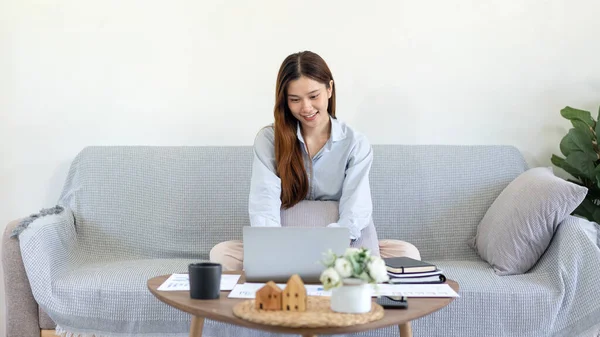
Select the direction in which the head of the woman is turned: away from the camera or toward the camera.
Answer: toward the camera

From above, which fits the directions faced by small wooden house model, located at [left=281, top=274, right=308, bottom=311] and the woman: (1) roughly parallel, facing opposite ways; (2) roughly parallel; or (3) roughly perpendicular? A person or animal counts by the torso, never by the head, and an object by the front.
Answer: roughly parallel

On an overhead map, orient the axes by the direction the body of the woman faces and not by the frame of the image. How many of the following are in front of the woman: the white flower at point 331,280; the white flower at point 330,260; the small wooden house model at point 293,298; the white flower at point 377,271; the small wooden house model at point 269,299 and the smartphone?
6

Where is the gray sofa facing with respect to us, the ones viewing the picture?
facing the viewer

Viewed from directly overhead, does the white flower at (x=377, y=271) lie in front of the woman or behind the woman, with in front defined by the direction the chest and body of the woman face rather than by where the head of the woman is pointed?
in front

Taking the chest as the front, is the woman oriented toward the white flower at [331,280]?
yes

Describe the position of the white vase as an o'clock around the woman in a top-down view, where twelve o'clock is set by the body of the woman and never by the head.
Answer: The white vase is roughly at 12 o'clock from the woman.

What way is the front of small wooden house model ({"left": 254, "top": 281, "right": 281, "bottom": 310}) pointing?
toward the camera

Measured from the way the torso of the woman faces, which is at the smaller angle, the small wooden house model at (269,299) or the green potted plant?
the small wooden house model

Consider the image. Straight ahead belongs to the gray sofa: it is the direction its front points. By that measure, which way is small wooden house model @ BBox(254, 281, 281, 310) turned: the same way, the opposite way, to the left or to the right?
the same way

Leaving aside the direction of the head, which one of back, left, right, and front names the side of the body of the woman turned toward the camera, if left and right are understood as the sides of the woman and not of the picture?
front

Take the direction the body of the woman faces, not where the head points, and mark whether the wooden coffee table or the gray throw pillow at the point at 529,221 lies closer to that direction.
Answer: the wooden coffee table

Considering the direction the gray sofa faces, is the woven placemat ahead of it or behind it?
ahead

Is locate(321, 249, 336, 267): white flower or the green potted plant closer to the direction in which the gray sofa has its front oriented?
the white flower

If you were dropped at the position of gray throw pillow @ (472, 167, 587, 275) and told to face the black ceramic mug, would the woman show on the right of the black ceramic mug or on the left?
right

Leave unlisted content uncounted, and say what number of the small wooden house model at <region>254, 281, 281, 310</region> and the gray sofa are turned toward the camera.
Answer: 2
